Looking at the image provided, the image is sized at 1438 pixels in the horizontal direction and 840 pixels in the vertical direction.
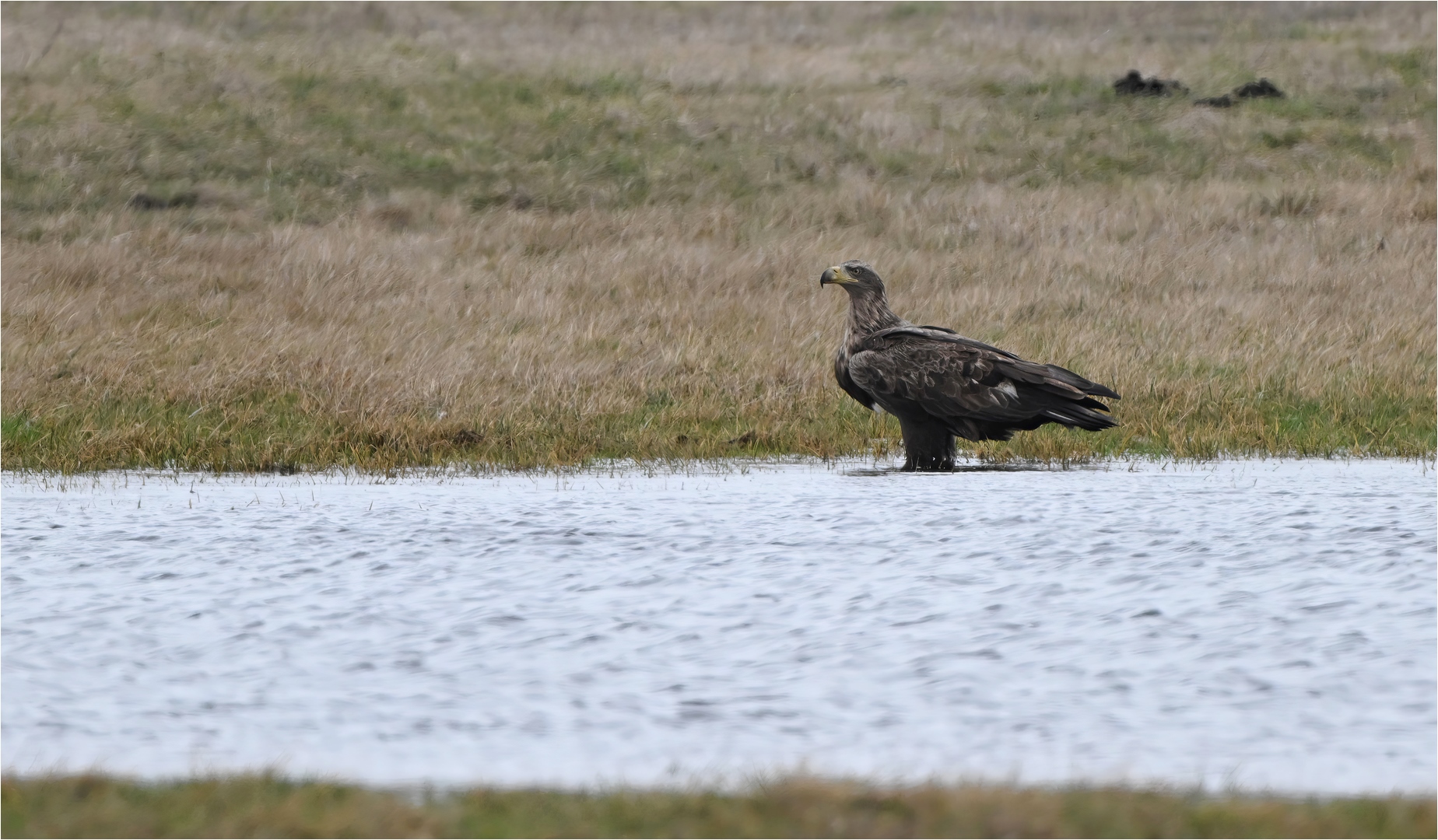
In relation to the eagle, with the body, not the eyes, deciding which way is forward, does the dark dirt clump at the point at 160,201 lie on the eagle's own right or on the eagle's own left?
on the eagle's own right

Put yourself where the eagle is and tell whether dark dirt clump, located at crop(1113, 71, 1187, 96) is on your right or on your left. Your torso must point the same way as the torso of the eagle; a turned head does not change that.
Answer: on your right

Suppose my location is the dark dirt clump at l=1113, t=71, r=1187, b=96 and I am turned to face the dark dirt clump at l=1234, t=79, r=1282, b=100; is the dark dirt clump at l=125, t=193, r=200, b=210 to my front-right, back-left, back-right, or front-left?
back-right

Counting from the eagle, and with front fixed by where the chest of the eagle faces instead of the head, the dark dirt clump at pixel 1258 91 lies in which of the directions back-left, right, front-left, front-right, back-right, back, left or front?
right

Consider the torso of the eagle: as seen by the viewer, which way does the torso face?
to the viewer's left
